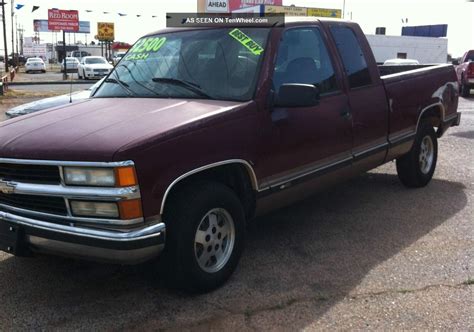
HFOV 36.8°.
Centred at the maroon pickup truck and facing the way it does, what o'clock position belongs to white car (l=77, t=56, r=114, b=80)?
The white car is roughly at 4 o'clock from the maroon pickup truck.

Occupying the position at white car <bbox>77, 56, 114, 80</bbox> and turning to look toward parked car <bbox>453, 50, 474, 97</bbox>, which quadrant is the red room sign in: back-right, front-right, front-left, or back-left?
back-left

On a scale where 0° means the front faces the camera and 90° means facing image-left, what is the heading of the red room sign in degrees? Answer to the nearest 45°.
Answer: approximately 0°

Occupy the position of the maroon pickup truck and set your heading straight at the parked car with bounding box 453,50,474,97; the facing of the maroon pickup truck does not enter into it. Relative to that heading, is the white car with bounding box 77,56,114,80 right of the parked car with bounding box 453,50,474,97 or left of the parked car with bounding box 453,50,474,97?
left

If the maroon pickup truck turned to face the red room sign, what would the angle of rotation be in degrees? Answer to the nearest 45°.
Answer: approximately 135° to its right

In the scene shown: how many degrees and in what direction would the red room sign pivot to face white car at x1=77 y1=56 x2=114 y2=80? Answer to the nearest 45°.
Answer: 0° — it already faces it

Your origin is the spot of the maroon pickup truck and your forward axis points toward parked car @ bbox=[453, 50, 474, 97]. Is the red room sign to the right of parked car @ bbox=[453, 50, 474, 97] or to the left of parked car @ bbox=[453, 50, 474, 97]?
left

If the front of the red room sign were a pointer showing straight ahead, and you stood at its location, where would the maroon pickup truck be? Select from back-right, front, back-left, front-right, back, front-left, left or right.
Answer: front

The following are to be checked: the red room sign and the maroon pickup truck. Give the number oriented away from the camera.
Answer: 0

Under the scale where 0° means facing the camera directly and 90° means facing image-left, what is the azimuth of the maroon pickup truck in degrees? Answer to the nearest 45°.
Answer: approximately 45°

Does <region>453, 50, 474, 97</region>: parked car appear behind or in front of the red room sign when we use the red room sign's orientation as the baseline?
in front
